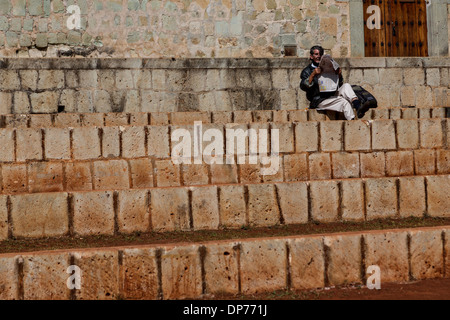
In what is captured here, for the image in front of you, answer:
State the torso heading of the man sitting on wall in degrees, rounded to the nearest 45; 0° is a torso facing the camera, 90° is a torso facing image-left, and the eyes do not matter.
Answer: approximately 315°

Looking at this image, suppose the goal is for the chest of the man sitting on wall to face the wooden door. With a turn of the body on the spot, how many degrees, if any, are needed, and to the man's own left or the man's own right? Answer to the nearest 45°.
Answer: approximately 135° to the man's own left
